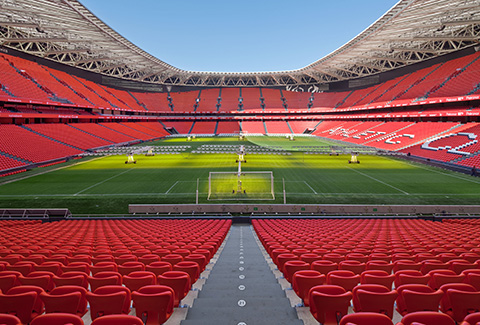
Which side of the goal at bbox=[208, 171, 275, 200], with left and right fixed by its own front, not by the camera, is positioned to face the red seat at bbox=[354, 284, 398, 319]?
back

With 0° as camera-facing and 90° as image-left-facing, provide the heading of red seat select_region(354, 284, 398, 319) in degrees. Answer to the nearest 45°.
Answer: approximately 180°

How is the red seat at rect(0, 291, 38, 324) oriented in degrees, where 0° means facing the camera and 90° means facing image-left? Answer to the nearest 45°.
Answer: approximately 225°

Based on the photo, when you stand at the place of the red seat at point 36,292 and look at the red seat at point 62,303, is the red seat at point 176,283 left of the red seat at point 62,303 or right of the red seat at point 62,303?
left

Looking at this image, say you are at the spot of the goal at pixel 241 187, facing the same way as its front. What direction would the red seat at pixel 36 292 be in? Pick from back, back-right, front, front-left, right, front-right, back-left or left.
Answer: back

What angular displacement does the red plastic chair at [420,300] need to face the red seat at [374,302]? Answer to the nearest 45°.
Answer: approximately 135° to its left

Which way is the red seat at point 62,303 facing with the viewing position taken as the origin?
facing away from the viewer

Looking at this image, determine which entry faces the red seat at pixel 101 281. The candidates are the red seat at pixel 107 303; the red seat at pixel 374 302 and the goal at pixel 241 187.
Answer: the red seat at pixel 107 303

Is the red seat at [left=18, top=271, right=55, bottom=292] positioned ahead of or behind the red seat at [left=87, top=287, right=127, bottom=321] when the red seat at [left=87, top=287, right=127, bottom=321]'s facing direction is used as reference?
ahead

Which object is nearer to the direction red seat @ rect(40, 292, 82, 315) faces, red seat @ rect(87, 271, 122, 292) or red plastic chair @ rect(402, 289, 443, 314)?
the red seat

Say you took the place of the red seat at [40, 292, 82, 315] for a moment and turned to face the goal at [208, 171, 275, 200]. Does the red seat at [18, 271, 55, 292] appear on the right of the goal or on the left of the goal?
left

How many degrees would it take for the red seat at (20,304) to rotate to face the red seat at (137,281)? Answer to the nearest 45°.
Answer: approximately 45° to its right

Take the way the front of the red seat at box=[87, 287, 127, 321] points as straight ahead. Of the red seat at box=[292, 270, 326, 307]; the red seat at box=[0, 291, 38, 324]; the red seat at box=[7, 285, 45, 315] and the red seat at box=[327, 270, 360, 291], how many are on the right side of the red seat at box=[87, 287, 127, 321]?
2

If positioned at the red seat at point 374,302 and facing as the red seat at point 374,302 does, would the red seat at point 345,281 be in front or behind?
in front

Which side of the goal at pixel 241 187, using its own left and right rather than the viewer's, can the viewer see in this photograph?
back

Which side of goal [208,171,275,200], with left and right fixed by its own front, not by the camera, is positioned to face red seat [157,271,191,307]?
back

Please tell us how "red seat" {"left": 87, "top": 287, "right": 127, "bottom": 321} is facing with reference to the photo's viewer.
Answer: facing away from the viewer

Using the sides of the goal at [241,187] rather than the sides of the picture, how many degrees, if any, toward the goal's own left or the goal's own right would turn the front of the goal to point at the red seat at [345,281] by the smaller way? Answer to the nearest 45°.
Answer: approximately 180°

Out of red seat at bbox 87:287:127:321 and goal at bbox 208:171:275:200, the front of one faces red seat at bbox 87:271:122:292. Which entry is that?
red seat at bbox 87:287:127:321
